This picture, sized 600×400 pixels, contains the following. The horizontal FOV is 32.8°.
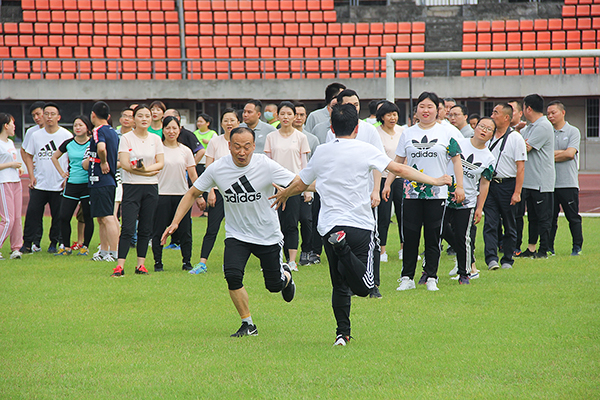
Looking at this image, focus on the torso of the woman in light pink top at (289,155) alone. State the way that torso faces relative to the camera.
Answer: toward the camera

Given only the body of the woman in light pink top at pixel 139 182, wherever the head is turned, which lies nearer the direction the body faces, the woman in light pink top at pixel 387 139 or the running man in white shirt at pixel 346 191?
the running man in white shirt

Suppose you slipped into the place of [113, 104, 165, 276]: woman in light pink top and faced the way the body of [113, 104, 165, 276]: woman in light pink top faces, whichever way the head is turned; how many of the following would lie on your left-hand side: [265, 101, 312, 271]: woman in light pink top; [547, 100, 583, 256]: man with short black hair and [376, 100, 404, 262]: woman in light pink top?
3

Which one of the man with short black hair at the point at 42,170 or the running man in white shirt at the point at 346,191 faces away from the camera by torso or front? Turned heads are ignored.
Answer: the running man in white shirt

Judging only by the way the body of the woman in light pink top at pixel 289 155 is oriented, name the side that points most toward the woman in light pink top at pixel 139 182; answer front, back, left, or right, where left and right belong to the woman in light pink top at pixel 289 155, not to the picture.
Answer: right

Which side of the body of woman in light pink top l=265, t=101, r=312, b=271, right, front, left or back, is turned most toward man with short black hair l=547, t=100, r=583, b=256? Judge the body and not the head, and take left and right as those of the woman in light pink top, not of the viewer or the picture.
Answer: left

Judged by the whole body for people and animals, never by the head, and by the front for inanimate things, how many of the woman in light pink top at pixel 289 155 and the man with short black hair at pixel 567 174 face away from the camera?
0

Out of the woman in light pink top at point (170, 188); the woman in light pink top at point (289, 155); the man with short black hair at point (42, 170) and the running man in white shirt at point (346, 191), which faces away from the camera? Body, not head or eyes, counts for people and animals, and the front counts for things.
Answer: the running man in white shirt

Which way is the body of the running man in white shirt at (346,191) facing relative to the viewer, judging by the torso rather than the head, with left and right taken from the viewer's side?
facing away from the viewer

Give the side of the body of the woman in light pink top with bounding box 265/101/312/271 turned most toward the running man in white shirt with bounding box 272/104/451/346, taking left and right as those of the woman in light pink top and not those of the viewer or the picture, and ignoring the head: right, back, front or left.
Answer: front

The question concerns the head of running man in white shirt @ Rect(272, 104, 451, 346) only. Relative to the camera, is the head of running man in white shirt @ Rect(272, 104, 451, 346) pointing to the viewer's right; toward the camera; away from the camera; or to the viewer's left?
away from the camera

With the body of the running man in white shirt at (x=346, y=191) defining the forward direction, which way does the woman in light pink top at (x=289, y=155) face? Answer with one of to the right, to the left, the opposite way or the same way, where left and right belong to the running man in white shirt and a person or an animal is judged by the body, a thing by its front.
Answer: the opposite way
